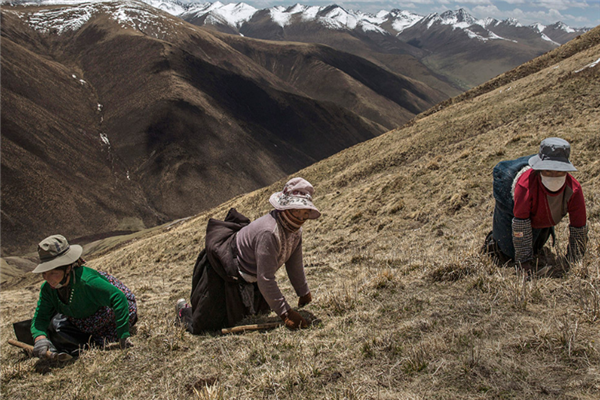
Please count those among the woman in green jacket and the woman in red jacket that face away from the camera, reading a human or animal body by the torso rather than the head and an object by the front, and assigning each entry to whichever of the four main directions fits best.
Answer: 0

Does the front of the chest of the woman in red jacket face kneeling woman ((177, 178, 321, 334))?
no

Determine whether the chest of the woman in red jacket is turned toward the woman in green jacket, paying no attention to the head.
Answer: no

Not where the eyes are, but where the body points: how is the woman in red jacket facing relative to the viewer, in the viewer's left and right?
facing the viewer and to the right of the viewer
